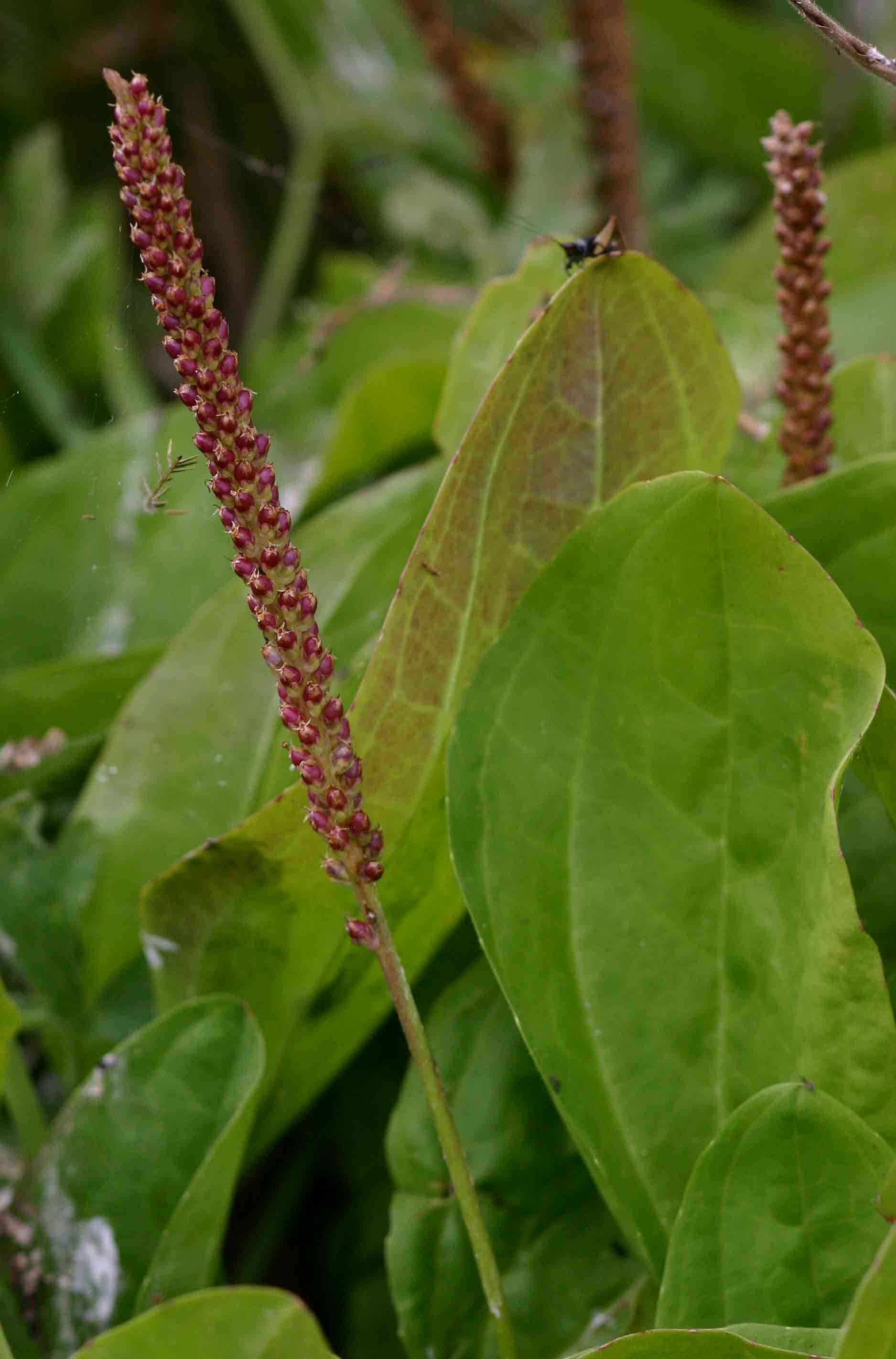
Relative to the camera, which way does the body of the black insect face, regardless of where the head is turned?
to the viewer's left
